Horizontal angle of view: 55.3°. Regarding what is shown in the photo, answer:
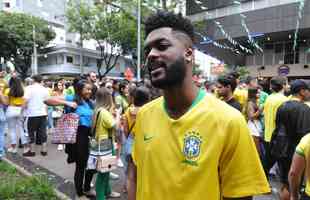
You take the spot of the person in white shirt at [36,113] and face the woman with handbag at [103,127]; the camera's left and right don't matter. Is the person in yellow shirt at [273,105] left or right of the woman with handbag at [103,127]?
left

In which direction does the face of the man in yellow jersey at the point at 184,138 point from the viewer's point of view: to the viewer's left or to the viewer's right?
to the viewer's left

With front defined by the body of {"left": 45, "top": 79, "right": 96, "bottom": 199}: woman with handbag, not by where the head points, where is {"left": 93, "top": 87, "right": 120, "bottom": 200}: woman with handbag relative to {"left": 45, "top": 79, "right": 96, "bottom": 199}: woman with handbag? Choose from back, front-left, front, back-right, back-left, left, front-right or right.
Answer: front-right

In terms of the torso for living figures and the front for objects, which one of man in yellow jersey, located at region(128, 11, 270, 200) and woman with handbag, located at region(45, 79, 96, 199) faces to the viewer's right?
the woman with handbag

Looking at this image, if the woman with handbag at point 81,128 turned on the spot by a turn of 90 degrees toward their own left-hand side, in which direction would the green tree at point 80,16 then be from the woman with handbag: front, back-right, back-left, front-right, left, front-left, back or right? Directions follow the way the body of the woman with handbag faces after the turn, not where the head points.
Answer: front

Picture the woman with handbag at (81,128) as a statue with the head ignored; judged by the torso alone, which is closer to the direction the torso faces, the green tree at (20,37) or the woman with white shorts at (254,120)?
the woman with white shorts

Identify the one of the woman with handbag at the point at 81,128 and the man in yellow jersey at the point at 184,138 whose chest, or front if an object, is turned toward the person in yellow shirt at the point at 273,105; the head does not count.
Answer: the woman with handbag

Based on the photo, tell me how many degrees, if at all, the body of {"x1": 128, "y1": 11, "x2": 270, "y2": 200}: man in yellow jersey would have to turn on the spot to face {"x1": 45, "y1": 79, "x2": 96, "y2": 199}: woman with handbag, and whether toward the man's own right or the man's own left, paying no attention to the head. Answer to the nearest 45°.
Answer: approximately 90° to the man's own right
